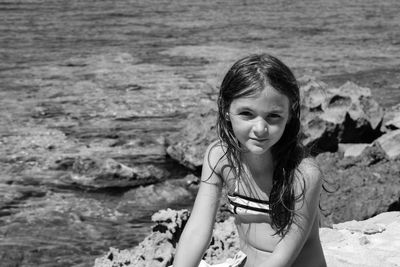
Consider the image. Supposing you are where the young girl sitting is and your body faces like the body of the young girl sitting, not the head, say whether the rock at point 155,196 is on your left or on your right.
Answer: on your right

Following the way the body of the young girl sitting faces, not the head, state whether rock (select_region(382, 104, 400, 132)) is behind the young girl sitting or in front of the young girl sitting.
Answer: behind

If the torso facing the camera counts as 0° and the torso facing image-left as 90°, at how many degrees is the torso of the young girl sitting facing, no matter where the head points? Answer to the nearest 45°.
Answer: approximately 45°

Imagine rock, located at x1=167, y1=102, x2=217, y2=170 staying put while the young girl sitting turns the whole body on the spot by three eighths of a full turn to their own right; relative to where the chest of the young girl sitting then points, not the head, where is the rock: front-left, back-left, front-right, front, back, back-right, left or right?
front

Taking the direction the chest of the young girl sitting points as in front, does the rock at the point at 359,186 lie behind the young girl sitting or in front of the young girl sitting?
behind

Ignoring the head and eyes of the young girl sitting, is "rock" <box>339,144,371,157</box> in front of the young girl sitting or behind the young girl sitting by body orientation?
behind
